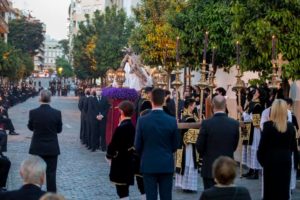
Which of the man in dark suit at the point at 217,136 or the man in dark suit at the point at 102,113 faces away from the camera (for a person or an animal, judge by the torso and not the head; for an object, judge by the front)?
the man in dark suit at the point at 217,136

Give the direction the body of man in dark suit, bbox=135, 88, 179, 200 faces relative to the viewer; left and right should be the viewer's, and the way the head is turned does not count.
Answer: facing away from the viewer

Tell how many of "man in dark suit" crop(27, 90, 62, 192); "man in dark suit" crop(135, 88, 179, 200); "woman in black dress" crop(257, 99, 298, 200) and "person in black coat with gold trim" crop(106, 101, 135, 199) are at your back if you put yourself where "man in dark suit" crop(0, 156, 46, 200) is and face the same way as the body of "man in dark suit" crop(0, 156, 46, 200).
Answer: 0

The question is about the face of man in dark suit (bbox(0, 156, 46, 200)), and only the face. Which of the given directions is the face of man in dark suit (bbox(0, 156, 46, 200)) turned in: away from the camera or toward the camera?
away from the camera

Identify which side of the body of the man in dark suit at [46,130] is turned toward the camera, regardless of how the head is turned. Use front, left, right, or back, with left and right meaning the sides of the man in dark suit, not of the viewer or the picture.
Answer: back

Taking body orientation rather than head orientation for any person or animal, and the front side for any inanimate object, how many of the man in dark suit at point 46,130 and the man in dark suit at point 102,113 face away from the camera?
1

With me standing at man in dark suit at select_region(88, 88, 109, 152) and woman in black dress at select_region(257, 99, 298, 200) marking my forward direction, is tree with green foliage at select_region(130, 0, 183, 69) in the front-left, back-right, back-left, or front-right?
back-left

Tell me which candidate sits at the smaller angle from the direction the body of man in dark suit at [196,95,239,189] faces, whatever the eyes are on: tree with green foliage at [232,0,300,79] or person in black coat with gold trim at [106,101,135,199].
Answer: the tree with green foliage

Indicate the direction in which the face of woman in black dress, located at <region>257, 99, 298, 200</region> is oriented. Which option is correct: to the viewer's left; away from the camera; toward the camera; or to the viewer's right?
away from the camera

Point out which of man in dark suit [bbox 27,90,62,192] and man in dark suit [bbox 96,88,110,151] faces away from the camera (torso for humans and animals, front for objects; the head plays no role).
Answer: man in dark suit [bbox 27,90,62,192]

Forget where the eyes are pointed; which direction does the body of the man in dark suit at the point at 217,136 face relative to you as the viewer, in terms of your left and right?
facing away from the viewer

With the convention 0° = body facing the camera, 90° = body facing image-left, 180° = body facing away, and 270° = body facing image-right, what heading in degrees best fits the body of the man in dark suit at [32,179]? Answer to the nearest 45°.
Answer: approximately 225°

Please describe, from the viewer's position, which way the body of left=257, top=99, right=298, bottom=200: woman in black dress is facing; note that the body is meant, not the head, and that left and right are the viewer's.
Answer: facing away from the viewer
